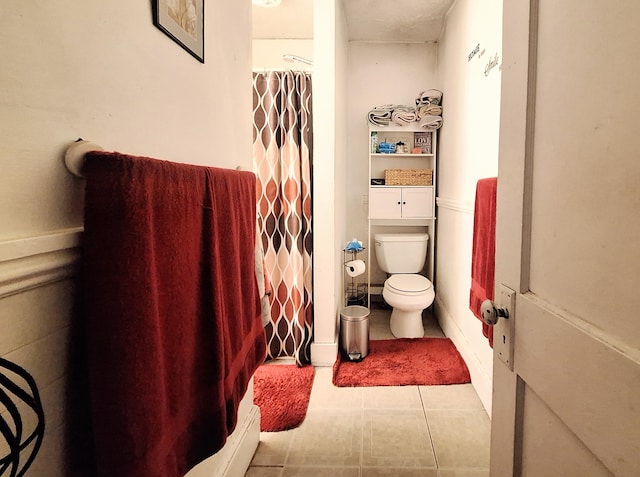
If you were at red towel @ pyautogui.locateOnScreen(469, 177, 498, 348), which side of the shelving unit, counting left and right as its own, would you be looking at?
front

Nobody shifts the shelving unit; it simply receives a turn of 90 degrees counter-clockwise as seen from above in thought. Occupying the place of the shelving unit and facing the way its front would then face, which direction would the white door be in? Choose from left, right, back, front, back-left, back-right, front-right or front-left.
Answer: right

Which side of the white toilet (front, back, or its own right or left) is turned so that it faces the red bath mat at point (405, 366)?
front

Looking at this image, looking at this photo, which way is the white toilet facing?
toward the camera

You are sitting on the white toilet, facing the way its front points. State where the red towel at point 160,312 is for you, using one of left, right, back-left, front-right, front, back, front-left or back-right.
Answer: front

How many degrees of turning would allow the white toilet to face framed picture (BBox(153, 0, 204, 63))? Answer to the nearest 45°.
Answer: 0° — it already faces it
